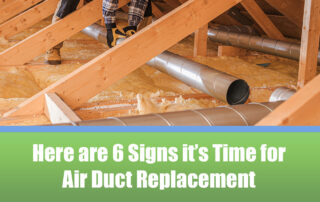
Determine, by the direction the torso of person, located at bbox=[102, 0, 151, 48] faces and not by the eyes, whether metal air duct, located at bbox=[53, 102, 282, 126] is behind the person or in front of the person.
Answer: in front

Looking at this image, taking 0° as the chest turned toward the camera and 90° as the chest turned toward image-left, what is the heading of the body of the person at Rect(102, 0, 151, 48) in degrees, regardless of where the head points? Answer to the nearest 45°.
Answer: approximately 0°

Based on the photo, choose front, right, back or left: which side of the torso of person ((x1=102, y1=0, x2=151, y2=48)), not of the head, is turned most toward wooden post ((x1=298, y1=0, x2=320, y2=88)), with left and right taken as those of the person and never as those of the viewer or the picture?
left

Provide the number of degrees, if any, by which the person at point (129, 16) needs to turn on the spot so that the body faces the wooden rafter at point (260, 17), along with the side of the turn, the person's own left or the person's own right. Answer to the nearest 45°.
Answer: approximately 135° to the person's own left

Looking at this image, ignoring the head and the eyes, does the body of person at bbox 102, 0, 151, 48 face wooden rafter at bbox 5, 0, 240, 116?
yes

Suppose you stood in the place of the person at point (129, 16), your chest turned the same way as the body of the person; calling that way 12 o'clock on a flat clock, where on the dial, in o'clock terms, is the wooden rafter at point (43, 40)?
The wooden rafter is roughly at 4 o'clock from the person.

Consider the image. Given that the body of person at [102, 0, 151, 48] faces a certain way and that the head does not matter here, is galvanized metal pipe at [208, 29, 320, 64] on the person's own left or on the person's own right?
on the person's own left
